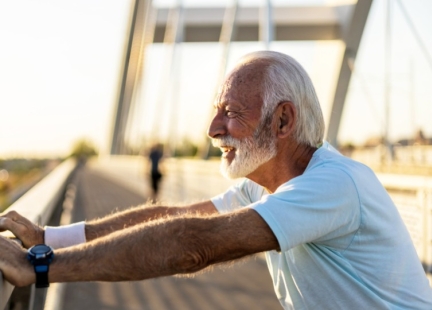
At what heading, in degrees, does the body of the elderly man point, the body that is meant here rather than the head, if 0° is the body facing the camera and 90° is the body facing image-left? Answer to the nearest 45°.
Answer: approximately 90°

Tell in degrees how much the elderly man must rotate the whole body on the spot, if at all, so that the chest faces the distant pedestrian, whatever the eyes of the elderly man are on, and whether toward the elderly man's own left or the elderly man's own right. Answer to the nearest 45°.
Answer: approximately 90° to the elderly man's own right

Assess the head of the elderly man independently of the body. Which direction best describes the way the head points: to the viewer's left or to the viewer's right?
to the viewer's left
